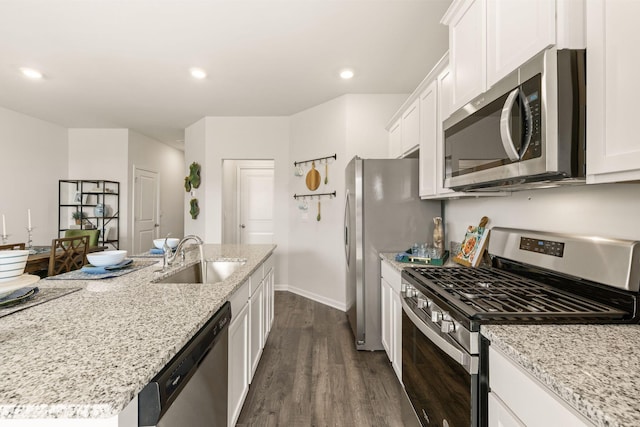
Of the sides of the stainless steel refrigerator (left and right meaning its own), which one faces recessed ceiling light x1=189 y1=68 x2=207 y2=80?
front

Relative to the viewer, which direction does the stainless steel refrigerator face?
to the viewer's left

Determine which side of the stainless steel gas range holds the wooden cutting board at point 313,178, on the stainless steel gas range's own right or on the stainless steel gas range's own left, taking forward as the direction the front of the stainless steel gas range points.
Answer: on the stainless steel gas range's own right

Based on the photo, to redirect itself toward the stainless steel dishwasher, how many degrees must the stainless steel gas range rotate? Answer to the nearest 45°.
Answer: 0° — it already faces it

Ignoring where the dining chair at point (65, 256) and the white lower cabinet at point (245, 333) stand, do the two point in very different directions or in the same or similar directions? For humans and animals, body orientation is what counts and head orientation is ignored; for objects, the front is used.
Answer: very different directions

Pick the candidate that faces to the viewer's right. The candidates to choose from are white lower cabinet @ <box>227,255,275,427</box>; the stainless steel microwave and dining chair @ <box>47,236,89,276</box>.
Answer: the white lower cabinet

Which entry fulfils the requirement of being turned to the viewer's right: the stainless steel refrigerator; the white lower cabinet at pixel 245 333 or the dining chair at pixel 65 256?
the white lower cabinet

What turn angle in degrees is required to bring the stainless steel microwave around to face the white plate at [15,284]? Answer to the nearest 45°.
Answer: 0° — it already faces it

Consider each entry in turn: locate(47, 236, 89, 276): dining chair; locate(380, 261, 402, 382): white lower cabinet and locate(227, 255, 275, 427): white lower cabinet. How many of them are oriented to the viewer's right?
1

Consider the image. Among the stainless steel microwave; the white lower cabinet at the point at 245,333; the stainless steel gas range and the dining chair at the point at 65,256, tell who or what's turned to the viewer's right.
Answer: the white lower cabinet

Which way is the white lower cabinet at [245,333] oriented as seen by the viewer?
to the viewer's right
